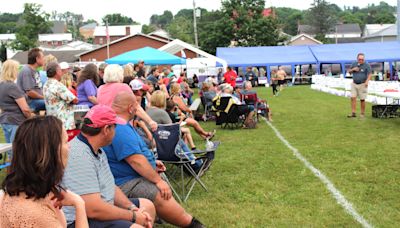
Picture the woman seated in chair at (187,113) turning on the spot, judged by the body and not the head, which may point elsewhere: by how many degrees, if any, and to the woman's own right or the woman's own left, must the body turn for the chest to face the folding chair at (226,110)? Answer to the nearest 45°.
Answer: approximately 45° to the woman's own left

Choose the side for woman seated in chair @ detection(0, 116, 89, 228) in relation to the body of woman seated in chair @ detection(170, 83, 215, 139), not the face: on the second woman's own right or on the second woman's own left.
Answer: on the second woman's own right

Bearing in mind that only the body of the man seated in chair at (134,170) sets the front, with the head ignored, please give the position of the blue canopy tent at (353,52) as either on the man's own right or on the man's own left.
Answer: on the man's own left

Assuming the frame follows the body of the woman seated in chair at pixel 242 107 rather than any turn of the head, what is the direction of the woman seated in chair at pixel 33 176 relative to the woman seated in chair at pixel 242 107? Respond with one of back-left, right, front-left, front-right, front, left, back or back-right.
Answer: right

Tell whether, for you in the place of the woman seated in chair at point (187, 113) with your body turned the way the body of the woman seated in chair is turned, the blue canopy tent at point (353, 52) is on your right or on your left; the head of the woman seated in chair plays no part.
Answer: on your left

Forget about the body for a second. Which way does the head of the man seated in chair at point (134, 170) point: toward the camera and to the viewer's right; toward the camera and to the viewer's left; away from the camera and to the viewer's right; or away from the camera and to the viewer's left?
away from the camera and to the viewer's right

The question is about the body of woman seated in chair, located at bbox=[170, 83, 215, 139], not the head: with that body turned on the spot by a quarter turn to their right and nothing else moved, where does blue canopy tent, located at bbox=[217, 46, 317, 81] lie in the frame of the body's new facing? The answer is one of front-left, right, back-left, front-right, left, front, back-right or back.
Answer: back

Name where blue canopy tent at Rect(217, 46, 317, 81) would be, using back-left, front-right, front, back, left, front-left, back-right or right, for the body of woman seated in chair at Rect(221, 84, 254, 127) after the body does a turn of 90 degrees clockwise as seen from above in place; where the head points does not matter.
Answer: back

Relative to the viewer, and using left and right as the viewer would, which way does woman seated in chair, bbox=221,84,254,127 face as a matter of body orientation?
facing to the right of the viewer

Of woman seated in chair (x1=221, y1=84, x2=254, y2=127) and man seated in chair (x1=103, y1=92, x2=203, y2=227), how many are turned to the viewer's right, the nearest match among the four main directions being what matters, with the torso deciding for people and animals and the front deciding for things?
2

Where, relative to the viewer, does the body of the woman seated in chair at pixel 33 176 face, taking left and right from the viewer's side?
facing away from the viewer and to the right of the viewer

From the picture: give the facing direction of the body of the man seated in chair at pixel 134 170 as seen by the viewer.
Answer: to the viewer's right

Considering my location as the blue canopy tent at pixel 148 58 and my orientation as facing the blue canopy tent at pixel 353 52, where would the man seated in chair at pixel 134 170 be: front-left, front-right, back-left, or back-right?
back-right

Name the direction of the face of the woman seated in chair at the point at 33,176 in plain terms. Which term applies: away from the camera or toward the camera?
away from the camera

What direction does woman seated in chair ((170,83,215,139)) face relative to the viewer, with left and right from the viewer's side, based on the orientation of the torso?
facing to the right of the viewer
